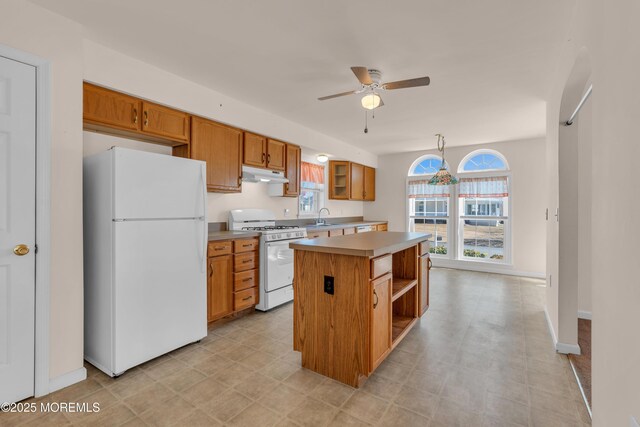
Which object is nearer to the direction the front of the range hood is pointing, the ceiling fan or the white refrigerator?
the ceiling fan

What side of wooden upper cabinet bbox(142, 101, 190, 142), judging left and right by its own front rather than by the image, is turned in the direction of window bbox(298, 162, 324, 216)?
left

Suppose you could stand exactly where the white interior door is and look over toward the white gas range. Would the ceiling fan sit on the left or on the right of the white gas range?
right

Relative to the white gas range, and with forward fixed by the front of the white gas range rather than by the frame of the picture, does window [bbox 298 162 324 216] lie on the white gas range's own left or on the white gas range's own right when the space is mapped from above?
on the white gas range's own left
